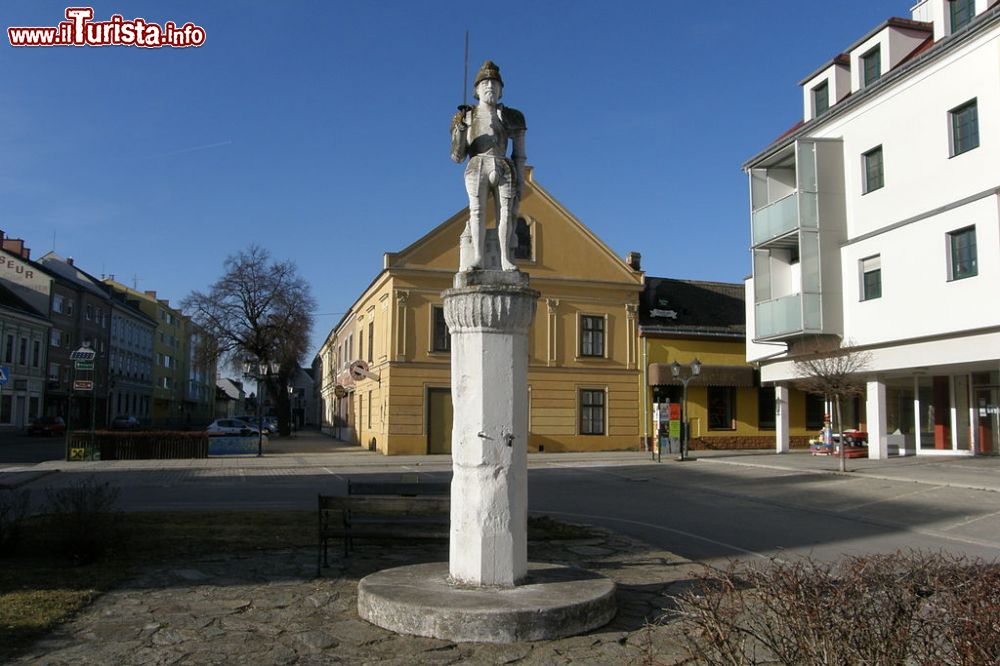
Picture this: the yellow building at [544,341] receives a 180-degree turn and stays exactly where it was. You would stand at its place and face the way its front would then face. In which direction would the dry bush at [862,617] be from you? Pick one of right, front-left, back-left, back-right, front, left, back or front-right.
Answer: back

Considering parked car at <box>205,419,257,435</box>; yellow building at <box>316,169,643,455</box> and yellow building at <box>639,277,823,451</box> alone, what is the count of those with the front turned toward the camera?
2

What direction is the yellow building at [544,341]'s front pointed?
toward the camera

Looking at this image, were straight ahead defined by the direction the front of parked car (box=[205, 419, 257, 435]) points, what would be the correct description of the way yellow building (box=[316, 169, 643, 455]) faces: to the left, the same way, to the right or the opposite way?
to the right

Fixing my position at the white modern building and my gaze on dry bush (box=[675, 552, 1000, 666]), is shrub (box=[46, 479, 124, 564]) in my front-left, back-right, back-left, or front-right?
front-right

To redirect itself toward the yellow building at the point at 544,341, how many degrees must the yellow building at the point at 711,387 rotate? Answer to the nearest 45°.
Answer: approximately 45° to its right

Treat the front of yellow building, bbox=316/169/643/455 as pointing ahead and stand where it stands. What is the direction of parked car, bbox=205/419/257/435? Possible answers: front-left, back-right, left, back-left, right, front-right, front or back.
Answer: back-right

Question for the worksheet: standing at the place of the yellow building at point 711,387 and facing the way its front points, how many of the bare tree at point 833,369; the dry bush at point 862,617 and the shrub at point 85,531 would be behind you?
0

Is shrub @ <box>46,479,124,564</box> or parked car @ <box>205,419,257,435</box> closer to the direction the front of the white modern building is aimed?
the shrub

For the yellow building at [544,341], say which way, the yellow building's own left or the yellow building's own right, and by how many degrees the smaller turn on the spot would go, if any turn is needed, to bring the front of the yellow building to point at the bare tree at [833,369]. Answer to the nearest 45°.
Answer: approximately 45° to the yellow building's own left

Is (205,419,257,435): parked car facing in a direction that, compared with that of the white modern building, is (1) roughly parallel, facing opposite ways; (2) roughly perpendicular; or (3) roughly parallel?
roughly parallel, facing opposite ways

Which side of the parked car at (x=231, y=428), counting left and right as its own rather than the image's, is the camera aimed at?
right

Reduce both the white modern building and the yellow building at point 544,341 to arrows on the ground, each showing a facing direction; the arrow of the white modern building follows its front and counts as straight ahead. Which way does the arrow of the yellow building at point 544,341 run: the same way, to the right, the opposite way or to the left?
to the left

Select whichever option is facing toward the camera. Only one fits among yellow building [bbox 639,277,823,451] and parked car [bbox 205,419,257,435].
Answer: the yellow building
